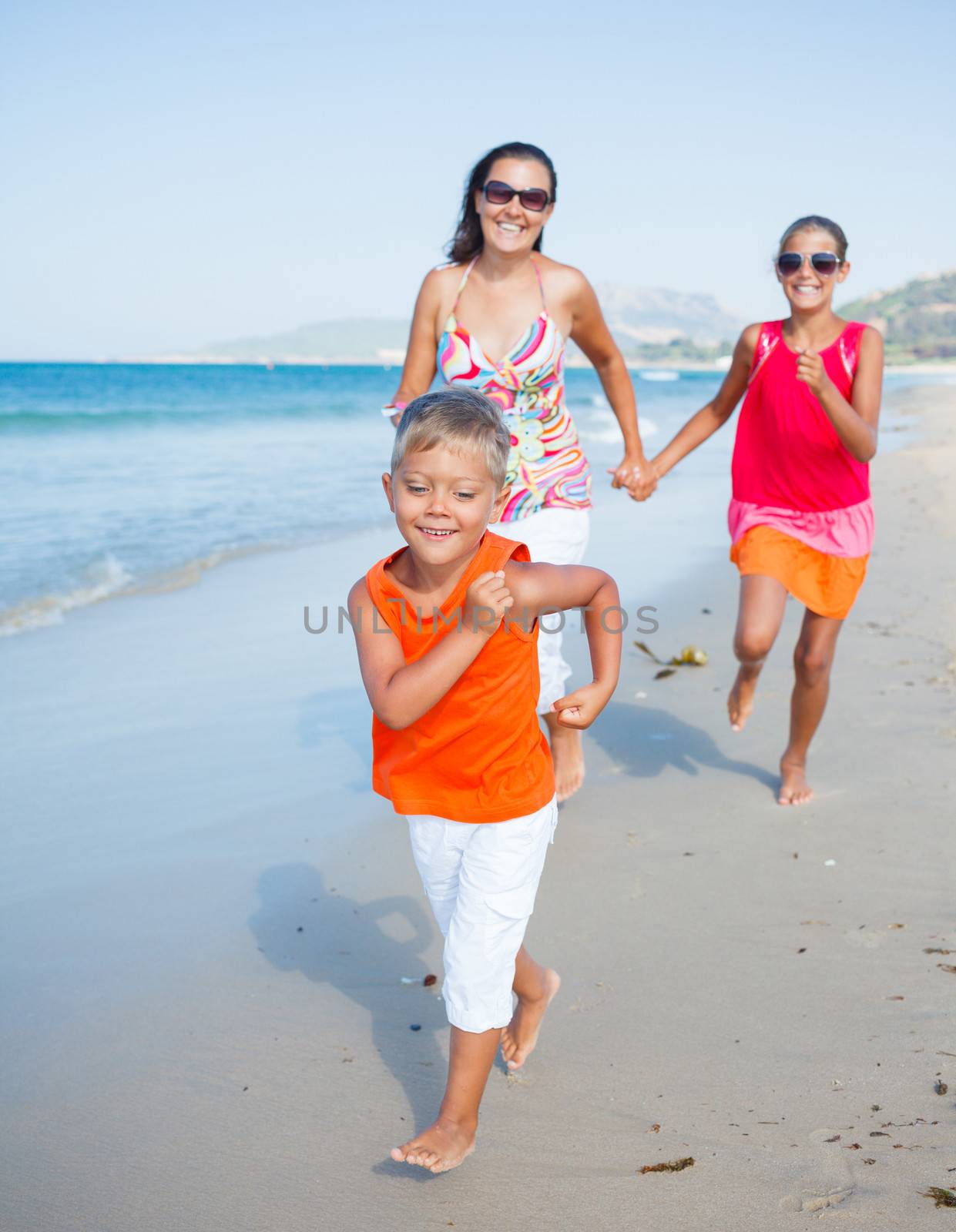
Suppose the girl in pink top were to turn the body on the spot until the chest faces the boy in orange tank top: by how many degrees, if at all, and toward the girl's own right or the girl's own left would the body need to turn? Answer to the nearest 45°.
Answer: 0° — they already face them

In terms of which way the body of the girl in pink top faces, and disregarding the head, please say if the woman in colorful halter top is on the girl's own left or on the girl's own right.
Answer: on the girl's own right

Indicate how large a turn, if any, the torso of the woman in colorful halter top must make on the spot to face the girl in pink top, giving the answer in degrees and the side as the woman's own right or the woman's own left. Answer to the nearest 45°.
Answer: approximately 90° to the woman's own left

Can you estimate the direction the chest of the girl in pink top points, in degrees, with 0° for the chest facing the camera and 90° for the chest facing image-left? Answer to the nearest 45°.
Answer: approximately 0°

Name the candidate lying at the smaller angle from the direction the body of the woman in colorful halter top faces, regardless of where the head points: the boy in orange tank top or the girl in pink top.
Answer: the boy in orange tank top

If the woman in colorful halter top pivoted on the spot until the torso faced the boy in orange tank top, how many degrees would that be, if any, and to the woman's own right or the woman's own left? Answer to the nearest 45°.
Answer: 0° — they already face them

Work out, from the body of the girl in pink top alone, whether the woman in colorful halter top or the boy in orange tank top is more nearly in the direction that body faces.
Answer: the boy in orange tank top

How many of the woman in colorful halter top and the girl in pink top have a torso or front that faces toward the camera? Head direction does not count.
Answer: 2

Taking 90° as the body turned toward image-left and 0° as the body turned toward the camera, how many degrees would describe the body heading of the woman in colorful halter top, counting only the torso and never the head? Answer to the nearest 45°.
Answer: approximately 0°
